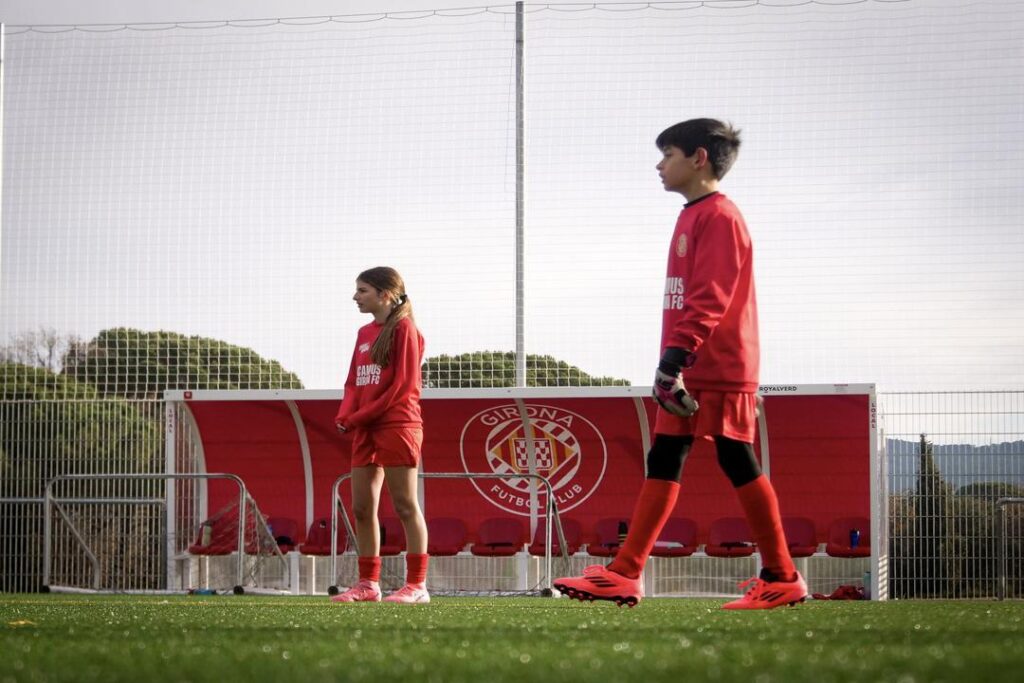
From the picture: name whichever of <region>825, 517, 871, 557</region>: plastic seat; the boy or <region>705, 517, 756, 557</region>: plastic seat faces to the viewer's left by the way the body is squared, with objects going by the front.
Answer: the boy

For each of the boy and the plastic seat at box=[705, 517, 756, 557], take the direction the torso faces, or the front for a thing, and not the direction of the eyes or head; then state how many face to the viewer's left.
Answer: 1

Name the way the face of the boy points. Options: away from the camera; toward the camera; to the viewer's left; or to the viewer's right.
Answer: to the viewer's left

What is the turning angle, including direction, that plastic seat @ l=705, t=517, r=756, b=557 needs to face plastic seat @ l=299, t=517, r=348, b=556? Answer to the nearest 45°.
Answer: approximately 90° to its right

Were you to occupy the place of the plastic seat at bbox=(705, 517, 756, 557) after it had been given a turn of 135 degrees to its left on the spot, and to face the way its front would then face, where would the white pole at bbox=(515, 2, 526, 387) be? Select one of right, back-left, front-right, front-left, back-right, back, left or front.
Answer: left

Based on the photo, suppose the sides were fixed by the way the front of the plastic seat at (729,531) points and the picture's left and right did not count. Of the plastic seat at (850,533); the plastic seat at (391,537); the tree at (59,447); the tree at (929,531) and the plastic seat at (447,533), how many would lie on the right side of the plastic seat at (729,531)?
3

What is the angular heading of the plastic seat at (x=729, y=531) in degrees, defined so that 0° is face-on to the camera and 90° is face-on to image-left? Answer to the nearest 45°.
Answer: approximately 0°

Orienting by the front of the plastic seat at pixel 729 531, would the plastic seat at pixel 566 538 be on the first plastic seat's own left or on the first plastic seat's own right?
on the first plastic seat's own right

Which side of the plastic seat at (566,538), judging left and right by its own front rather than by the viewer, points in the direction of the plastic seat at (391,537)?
right

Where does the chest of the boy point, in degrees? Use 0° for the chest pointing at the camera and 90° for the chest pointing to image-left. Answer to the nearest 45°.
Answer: approximately 90°

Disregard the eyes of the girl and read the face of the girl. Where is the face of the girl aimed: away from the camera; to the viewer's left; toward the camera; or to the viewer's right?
to the viewer's left
